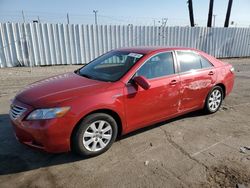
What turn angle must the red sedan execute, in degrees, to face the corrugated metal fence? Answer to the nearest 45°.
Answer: approximately 135° to its right

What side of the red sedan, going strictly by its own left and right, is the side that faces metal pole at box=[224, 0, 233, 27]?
back

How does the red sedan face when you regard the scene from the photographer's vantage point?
facing the viewer and to the left of the viewer

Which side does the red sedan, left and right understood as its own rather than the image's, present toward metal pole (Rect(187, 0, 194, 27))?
back
